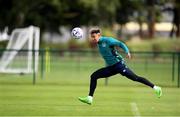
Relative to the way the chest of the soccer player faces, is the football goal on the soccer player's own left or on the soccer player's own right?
on the soccer player's own right

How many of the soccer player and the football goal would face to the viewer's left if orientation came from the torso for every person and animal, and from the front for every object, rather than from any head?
1

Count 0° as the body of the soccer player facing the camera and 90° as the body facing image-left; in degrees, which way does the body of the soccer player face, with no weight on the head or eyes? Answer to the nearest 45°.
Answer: approximately 90°

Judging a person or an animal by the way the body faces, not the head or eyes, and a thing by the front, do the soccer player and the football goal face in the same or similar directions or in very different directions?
very different directions

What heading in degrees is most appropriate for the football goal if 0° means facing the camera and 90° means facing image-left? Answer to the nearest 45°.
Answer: approximately 270°

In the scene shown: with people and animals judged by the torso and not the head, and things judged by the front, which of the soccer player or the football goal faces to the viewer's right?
the football goal
